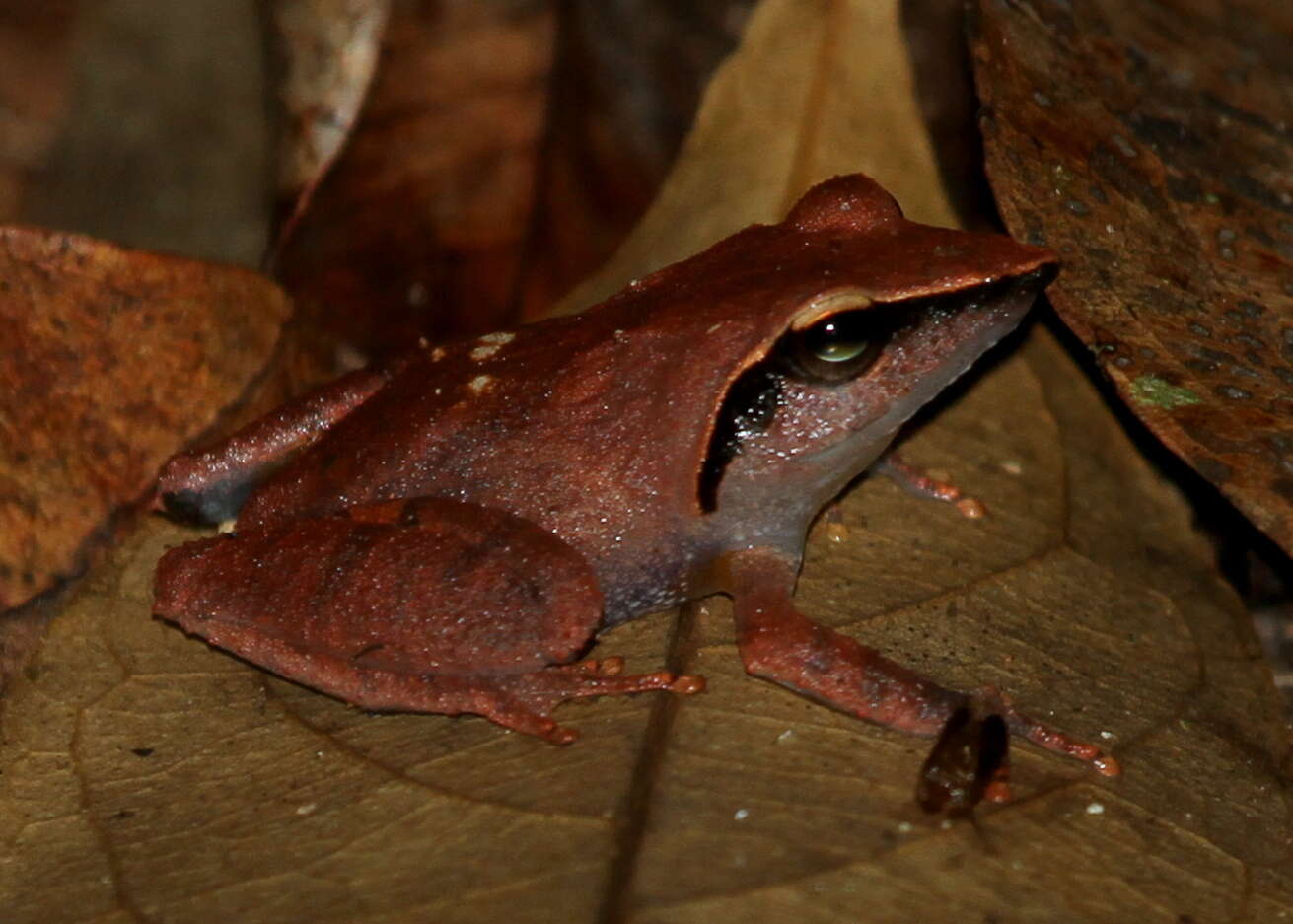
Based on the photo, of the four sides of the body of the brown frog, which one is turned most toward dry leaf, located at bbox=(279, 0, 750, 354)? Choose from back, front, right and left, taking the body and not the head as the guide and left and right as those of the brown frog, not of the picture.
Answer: left

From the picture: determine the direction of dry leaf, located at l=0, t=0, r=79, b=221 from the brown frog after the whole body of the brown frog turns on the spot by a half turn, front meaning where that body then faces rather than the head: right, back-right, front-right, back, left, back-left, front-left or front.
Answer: front-right

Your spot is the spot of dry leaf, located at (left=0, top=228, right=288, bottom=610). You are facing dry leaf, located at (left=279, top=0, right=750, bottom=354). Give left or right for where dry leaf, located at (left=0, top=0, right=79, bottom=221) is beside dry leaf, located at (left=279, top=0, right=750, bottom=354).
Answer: left

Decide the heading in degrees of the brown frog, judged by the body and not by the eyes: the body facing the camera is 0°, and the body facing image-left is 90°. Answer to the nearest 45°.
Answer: approximately 270°

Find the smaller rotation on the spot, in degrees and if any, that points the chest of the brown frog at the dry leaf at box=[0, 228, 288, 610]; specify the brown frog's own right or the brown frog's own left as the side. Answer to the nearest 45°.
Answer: approximately 180°

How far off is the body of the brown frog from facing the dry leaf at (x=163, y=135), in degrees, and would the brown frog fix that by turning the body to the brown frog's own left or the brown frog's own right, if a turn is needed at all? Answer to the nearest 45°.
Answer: approximately 135° to the brown frog's own left

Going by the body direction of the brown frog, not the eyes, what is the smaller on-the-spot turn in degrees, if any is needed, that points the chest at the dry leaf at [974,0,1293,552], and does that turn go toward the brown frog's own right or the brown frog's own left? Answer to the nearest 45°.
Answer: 0° — it already faces it
